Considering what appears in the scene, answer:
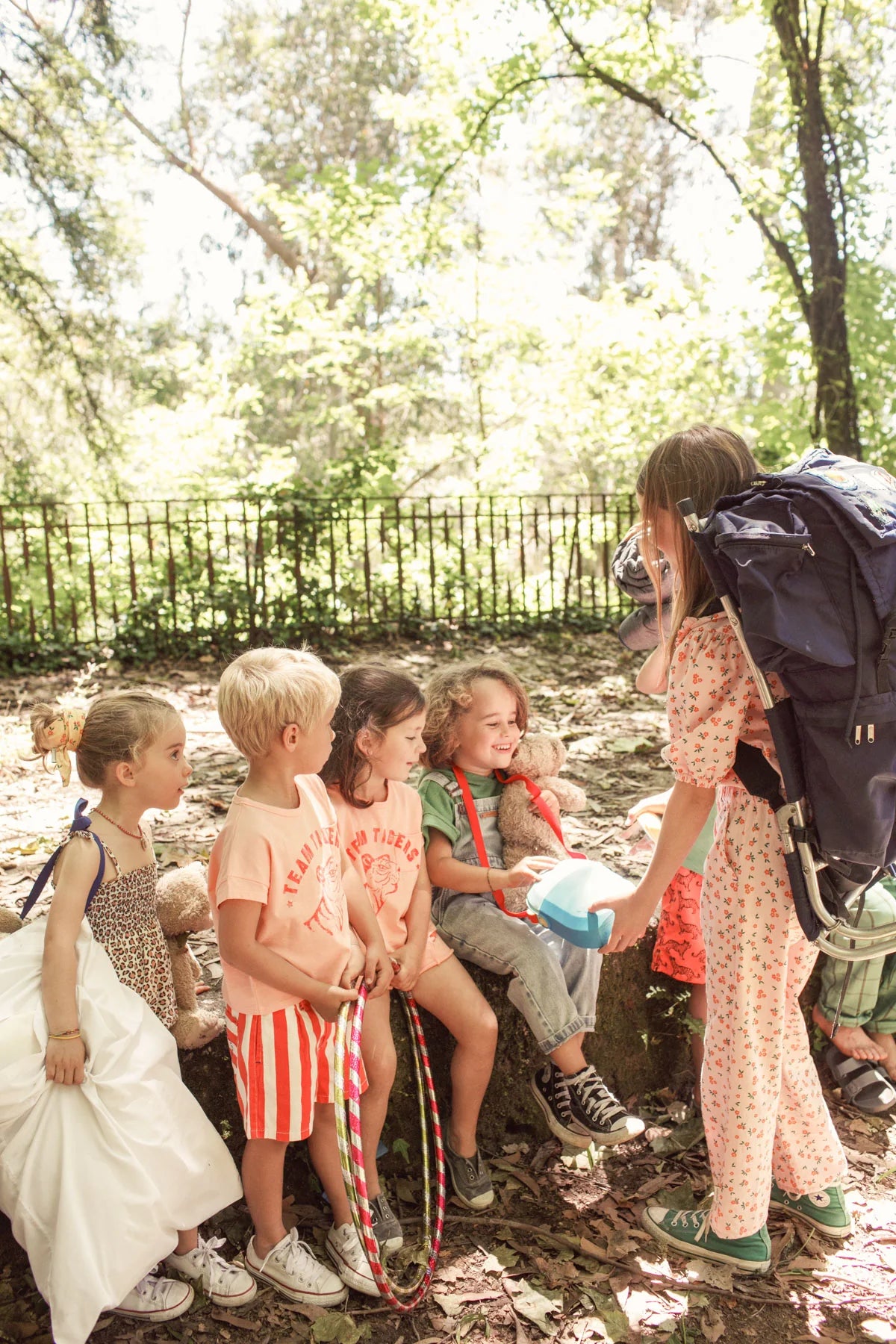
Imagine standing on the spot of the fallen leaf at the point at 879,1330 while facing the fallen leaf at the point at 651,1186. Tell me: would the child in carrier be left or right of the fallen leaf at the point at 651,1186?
right

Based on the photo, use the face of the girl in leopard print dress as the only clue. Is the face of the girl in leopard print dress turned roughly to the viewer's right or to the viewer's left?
to the viewer's right

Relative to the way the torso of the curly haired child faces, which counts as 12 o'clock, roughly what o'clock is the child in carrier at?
The child in carrier is roughly at 10 o'clock from the curly haired child.
